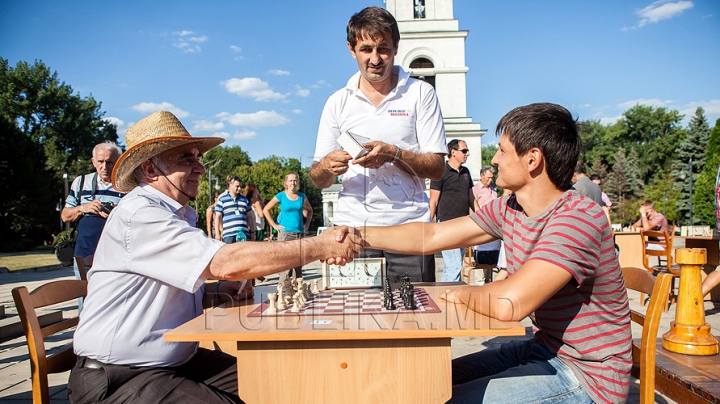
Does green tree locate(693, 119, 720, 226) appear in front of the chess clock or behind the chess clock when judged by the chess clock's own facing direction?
behind

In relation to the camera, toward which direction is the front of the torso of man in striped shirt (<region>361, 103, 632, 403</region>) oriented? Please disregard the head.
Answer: to the viewer's left

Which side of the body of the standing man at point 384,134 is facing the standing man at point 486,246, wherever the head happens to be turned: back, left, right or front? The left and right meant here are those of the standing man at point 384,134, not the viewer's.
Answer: back

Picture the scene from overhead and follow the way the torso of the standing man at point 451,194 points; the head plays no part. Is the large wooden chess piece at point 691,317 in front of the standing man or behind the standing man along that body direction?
in front

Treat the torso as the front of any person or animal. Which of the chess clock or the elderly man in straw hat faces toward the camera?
the chess clock

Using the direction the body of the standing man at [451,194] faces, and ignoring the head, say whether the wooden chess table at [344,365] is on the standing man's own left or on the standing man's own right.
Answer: on the standing man's own right

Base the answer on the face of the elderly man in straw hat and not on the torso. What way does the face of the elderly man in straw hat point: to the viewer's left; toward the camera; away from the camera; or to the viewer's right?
to the viewer's right

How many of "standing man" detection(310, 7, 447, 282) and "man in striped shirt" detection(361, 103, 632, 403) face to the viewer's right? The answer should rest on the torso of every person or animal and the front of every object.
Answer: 0

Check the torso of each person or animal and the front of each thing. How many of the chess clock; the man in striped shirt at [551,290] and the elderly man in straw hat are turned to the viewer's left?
1

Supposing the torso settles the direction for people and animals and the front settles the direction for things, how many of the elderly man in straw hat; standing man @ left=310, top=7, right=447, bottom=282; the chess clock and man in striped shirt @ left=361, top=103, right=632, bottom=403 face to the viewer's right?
1

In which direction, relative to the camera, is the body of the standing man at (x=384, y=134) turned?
toward the camera

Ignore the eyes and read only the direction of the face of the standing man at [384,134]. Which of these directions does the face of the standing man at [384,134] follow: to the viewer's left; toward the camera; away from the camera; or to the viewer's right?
toward the camera

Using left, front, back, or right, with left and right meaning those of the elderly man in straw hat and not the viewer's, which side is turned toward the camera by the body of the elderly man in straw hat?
right

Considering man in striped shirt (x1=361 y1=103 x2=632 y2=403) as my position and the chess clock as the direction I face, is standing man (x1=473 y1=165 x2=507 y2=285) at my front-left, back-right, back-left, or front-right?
front-right

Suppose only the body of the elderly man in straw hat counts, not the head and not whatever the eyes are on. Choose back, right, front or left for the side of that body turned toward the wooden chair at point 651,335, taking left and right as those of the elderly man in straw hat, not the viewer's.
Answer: front

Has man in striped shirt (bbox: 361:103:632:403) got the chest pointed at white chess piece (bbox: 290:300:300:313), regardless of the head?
yes

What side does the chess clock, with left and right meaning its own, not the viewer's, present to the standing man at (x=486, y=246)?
back

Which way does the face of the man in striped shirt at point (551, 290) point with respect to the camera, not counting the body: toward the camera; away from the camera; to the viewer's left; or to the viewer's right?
to the viewer's left

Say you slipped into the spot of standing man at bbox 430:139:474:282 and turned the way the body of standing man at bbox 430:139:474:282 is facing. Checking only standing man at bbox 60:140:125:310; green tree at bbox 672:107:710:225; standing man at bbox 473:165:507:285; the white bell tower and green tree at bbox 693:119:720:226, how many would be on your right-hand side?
1
